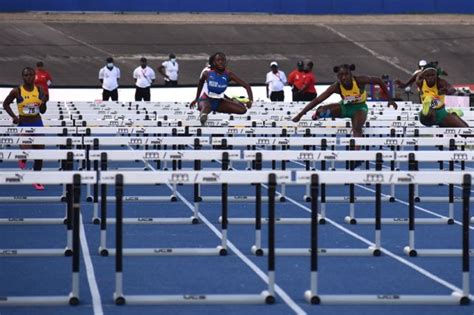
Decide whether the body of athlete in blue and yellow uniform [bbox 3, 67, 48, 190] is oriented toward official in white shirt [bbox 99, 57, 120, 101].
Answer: no

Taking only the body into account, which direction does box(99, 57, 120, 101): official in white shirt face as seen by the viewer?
toward the camera

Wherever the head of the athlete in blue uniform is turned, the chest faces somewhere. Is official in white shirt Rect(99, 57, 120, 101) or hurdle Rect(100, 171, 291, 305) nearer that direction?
the hurdle

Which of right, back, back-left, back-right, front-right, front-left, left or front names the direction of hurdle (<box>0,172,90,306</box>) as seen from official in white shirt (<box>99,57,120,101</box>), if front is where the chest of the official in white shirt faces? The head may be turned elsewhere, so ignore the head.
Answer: front

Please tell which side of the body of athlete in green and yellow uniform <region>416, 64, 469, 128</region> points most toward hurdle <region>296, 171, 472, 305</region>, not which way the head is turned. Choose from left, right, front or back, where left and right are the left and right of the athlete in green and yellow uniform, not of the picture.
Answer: front

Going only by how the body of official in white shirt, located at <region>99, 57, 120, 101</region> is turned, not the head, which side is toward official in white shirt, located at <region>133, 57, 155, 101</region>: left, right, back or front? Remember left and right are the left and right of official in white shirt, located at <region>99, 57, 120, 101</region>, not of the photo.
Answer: left

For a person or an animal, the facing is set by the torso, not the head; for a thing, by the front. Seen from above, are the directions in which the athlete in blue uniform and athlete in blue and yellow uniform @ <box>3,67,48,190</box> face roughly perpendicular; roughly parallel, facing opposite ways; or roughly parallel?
roughly parallel

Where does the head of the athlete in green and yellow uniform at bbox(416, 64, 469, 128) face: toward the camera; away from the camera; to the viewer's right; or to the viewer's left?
toward the camera

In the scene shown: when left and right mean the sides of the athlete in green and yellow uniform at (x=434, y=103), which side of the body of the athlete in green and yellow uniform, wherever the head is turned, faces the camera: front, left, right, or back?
front

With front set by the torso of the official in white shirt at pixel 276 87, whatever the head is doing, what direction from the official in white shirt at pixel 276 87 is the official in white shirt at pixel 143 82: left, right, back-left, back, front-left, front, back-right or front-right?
right

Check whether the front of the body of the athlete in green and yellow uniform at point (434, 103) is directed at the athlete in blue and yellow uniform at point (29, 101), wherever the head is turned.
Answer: no

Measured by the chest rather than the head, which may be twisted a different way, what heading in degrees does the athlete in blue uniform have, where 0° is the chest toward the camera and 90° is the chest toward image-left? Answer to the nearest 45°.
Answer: approximately 0°

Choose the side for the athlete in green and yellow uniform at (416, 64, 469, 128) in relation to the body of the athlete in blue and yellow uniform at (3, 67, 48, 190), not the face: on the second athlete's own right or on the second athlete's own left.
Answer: on the second athlete's own left

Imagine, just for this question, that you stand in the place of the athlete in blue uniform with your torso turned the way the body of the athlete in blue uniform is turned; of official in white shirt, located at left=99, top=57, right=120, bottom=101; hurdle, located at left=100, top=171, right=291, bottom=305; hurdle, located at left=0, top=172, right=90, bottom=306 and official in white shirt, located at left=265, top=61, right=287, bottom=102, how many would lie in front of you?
2

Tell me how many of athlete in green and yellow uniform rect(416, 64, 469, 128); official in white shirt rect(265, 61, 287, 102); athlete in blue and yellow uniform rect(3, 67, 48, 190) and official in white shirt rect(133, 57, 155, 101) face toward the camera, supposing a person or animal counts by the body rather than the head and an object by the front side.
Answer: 4

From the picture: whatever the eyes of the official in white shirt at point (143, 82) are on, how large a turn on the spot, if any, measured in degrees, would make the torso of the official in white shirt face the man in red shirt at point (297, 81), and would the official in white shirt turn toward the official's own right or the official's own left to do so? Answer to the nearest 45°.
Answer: approximately 45° to the official's own left

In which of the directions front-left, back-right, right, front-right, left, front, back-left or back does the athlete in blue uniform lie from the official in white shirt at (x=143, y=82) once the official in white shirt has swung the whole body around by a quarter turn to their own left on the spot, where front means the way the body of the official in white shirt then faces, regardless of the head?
right

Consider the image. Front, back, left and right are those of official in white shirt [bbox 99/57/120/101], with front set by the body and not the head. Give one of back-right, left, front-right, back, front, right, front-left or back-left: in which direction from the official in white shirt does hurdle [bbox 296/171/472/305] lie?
front

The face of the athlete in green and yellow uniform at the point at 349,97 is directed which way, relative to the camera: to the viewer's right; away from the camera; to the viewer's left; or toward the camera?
toward the camera
